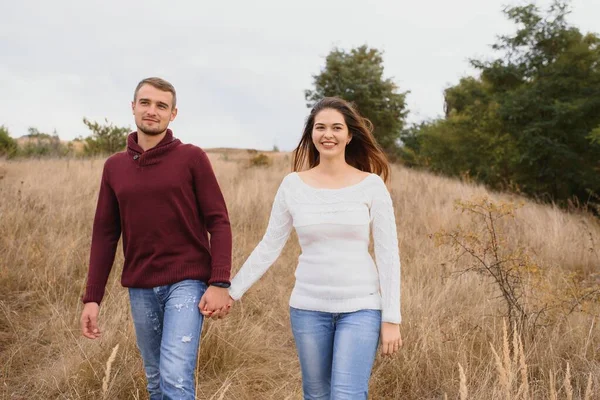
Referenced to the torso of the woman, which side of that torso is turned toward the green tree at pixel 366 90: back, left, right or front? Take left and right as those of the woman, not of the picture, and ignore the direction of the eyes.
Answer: back

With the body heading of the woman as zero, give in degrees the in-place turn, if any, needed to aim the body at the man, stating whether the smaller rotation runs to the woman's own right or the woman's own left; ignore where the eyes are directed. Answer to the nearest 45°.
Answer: approximately 90° to the woman's own right

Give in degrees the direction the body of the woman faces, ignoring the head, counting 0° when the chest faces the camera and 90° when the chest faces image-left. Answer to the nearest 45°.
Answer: approximately 0°

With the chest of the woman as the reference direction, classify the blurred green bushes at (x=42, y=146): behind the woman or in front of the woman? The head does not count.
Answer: behind

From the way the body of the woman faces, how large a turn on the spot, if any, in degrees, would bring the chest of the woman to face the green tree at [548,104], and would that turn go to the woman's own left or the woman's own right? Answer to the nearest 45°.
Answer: approximately 135° to the woman's own left

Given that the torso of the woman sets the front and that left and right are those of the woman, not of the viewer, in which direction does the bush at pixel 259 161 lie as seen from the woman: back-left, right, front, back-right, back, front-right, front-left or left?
back

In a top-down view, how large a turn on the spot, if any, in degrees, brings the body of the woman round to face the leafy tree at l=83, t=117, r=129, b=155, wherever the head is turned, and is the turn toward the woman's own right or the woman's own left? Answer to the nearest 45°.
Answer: approximately 135° to the woman's own right
